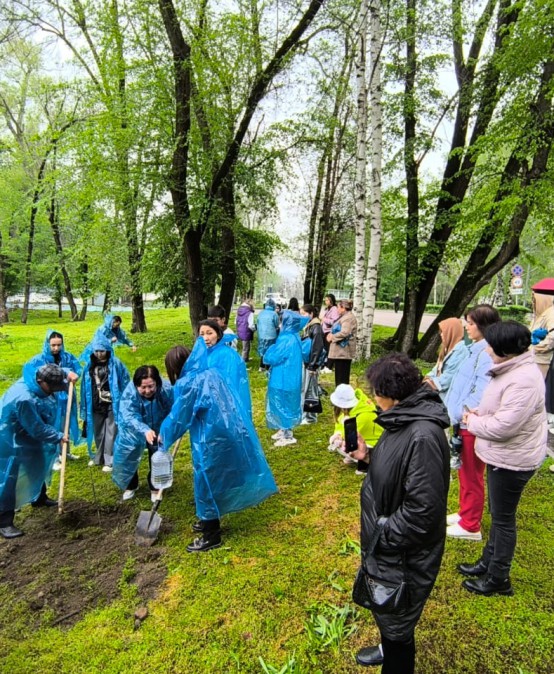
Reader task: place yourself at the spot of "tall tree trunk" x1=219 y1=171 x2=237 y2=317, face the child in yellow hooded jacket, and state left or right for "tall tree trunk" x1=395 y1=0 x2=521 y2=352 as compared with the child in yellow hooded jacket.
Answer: left

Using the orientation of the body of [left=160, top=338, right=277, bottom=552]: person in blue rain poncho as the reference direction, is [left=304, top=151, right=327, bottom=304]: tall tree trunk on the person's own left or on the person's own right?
on the person's own right

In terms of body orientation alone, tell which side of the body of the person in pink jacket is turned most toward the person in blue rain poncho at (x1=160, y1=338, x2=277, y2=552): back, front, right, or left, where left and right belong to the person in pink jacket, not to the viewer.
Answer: front

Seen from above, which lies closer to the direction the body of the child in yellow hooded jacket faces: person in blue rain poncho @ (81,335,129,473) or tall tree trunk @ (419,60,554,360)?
the person in blue rain poncho

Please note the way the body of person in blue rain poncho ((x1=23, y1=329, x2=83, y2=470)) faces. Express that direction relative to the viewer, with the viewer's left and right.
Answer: facing the viewer

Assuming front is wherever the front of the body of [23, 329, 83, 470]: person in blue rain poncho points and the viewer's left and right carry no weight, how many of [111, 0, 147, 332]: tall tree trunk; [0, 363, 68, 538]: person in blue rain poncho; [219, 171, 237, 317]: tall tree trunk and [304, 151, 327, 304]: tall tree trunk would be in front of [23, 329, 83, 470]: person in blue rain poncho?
1

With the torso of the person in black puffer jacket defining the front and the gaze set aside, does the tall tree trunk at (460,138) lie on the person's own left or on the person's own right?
on the person's own right

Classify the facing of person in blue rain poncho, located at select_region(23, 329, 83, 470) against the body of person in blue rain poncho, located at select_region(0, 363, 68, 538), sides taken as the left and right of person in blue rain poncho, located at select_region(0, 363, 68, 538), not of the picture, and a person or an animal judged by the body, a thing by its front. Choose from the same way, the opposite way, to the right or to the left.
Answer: to the right

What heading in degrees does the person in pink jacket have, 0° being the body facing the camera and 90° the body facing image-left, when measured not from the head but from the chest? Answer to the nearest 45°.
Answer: approximately 90°

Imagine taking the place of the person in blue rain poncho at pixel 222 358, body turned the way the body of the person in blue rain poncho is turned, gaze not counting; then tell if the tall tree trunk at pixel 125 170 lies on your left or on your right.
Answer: on your right

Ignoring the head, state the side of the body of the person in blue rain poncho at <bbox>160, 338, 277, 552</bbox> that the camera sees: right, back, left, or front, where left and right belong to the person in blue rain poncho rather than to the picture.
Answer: left

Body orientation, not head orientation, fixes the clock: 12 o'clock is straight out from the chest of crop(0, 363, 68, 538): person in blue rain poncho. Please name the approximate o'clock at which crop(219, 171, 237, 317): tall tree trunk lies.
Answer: The tall tree trunk is roughly at 10 o'clock from the person in blue rain poncho.

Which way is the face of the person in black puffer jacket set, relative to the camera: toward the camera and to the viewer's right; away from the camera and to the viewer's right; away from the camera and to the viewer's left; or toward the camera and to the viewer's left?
away from the camera and to the viewer's left

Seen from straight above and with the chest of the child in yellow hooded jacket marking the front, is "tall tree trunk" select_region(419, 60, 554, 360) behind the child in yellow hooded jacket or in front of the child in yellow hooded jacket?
behind

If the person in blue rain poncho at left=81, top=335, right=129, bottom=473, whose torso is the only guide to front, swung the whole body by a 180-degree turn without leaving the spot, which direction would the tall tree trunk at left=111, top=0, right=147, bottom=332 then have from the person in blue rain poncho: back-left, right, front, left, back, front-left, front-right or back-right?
front

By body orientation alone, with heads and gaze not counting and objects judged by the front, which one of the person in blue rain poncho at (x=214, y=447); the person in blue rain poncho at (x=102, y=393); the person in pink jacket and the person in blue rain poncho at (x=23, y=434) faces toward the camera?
the person in blue rain poncho at (x=102, y=393)

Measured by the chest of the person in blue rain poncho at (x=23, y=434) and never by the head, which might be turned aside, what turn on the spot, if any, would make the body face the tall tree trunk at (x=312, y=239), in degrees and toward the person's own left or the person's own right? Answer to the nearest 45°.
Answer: approximately 45° to the person's own left

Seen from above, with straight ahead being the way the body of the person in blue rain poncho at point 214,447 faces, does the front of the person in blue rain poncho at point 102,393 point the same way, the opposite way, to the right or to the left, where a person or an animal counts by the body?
to the left
